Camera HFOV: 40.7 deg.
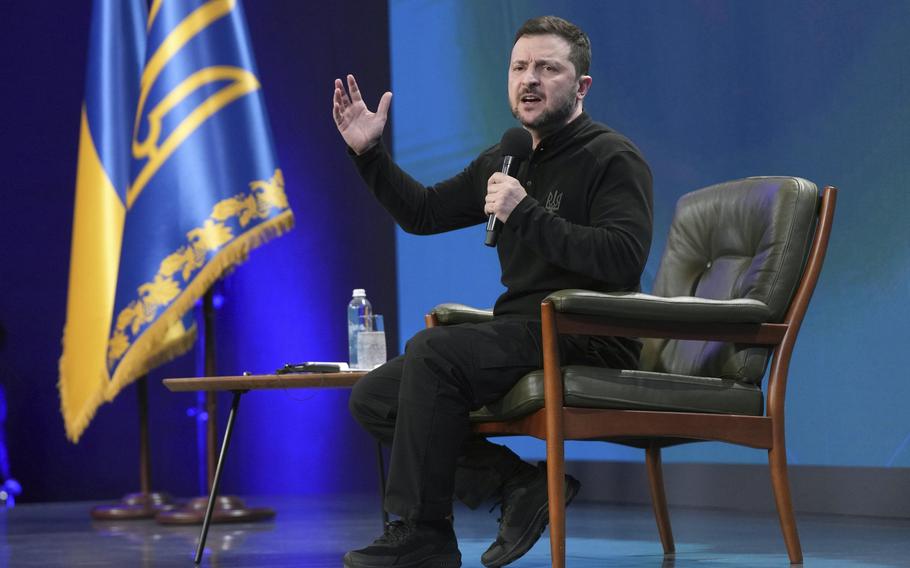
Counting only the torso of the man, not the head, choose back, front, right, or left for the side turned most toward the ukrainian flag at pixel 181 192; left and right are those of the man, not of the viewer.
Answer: right

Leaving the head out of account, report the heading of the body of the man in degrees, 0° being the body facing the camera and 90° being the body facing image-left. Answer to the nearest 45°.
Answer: approximately 45°

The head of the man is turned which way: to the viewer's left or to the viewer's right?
to the viewer's left
